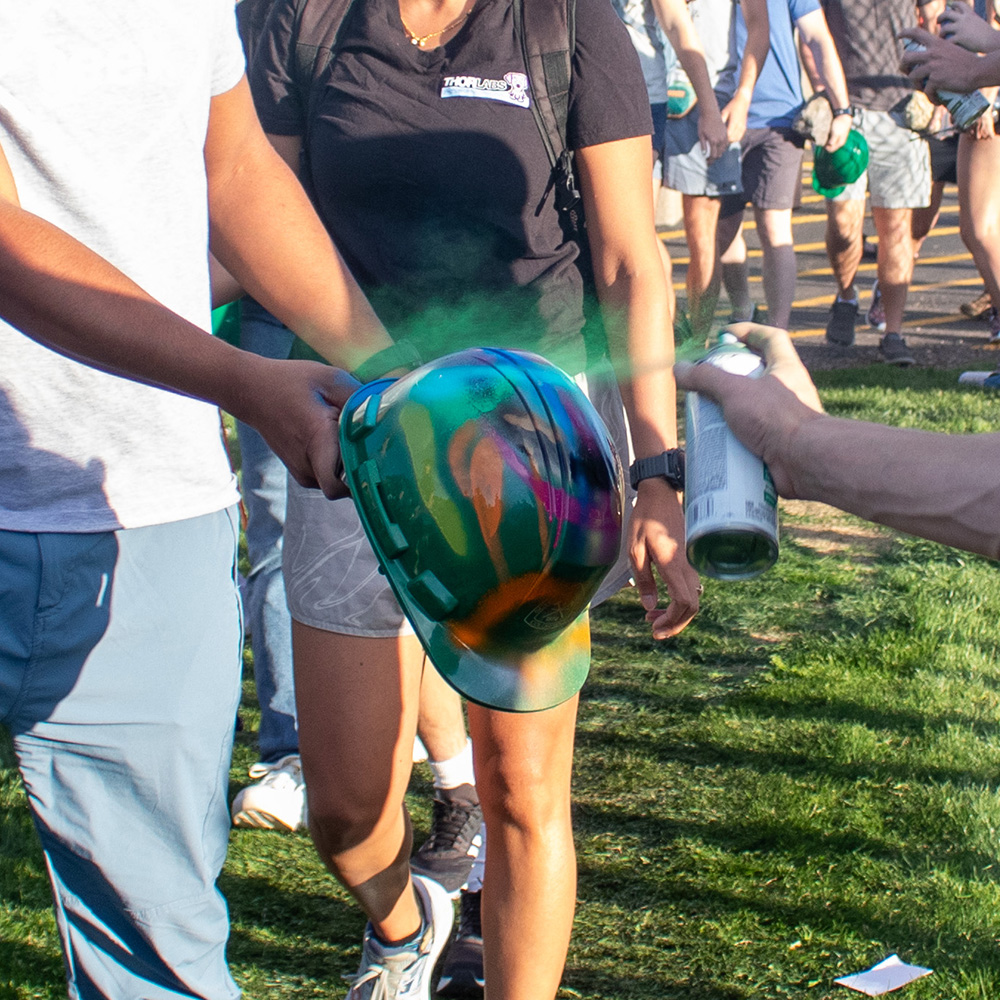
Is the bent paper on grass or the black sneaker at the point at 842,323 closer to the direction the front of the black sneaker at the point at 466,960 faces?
the bent paper on grass

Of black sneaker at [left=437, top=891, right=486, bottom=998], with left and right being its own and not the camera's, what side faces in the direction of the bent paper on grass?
left

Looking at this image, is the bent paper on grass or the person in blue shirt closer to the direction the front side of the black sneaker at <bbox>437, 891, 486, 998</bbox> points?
the bent paper on grass

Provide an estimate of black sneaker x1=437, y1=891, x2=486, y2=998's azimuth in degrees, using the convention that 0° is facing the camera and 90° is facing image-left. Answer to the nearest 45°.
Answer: approximately 0°

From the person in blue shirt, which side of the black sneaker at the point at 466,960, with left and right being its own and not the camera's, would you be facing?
back

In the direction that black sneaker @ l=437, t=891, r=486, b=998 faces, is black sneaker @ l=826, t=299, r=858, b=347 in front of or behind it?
behind
